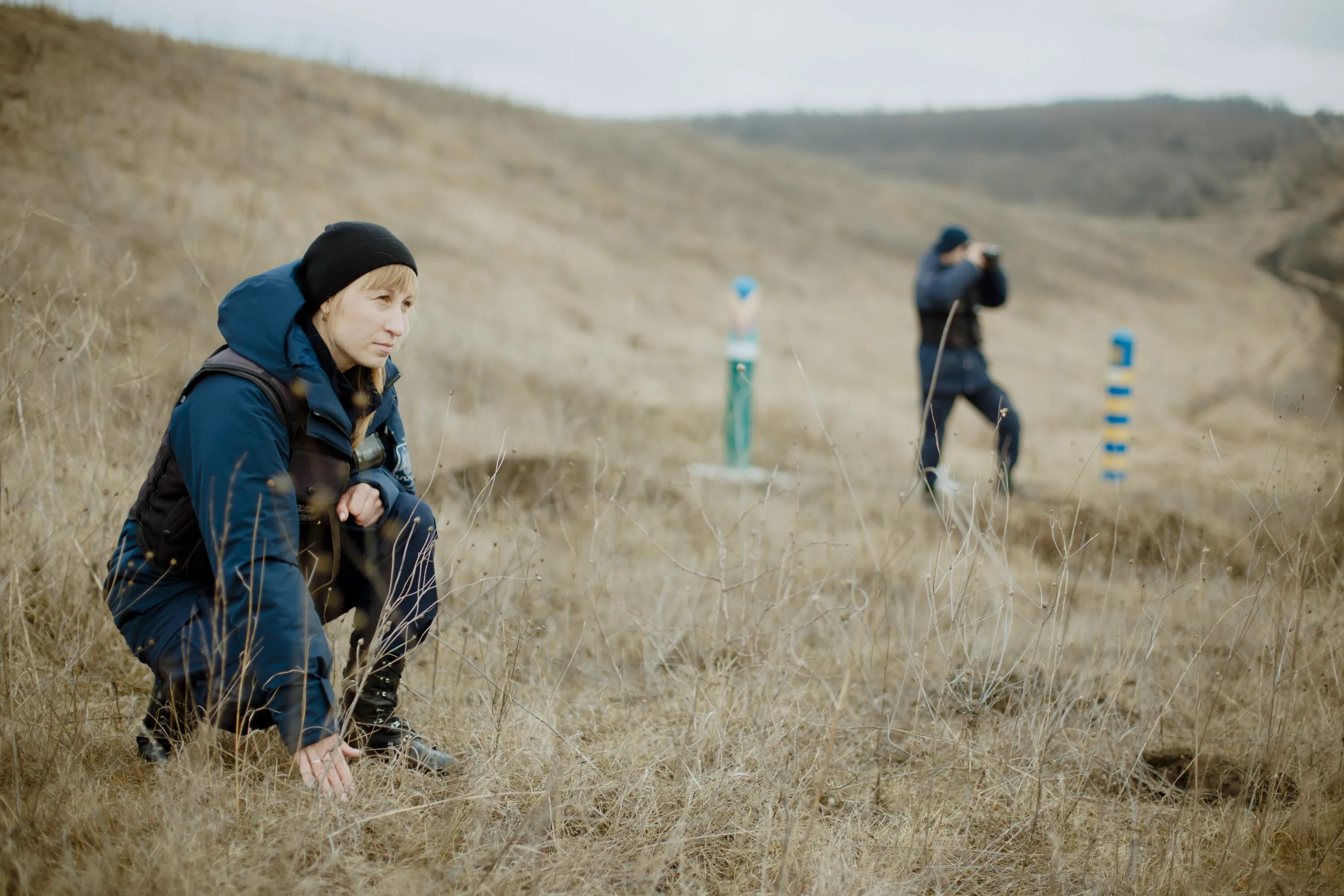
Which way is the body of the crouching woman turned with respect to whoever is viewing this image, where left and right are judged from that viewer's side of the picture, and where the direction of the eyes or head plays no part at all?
facing the viewer and to the right of the viewer

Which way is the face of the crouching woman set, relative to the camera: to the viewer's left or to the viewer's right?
to the viewer's right

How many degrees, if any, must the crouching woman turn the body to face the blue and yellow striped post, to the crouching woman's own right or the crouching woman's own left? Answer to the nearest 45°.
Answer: approximately 90° to the crouching woman's own left
